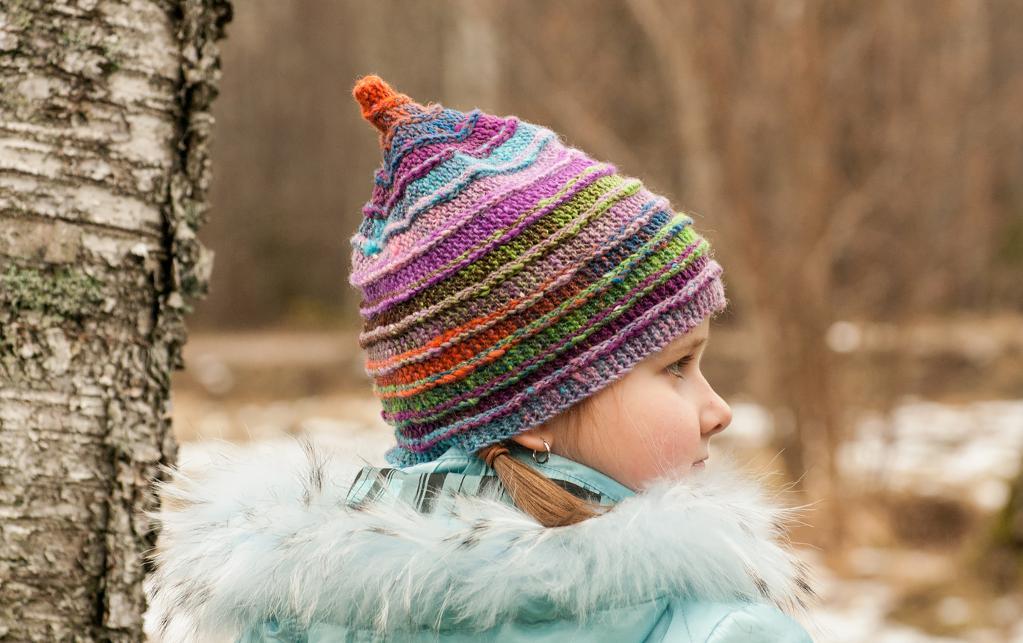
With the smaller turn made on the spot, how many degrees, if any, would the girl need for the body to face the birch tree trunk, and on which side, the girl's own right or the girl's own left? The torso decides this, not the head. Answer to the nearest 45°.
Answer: approximately 180°

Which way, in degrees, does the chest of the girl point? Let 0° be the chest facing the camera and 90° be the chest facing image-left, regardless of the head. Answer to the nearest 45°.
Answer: approximately 270°

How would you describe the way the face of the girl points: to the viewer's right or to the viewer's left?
to the viewer's right
